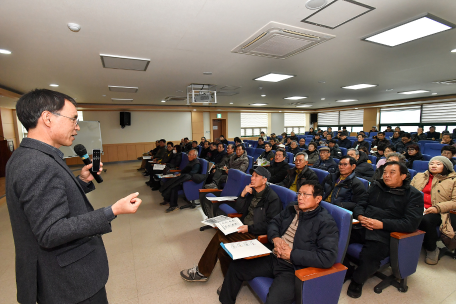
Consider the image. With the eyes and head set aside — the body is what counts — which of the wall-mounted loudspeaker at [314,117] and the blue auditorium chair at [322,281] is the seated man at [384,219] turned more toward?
the blue auditorium chair

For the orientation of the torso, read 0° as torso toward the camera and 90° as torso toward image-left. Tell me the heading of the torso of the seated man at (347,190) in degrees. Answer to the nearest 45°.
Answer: approximately 45°

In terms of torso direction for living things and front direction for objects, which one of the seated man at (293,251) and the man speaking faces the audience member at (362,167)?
the man speaking

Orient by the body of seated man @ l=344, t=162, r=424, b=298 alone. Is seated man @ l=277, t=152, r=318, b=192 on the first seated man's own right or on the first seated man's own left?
on the first seated man's own right

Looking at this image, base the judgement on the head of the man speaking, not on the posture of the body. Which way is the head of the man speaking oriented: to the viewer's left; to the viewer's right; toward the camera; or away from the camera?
to the viewer's right

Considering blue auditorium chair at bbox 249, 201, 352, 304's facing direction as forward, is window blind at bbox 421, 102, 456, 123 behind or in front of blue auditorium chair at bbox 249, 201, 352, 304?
behind

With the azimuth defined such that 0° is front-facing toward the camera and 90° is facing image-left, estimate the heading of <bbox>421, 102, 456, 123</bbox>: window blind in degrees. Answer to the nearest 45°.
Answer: approximately 45°

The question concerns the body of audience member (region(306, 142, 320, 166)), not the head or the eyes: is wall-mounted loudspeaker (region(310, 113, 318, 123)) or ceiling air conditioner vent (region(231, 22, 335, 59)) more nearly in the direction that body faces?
the ceiling air conditioner vent

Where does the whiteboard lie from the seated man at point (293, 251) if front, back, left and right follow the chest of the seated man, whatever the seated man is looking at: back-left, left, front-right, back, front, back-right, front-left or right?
right

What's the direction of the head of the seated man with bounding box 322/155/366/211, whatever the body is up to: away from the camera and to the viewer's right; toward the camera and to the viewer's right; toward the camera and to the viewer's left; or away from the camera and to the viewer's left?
toward the camera and to the viewer's left

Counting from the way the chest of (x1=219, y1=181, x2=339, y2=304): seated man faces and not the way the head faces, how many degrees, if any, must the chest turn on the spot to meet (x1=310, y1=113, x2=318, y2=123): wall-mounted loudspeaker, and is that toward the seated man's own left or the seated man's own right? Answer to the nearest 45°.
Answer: approximately 135° to the seated man's own right
